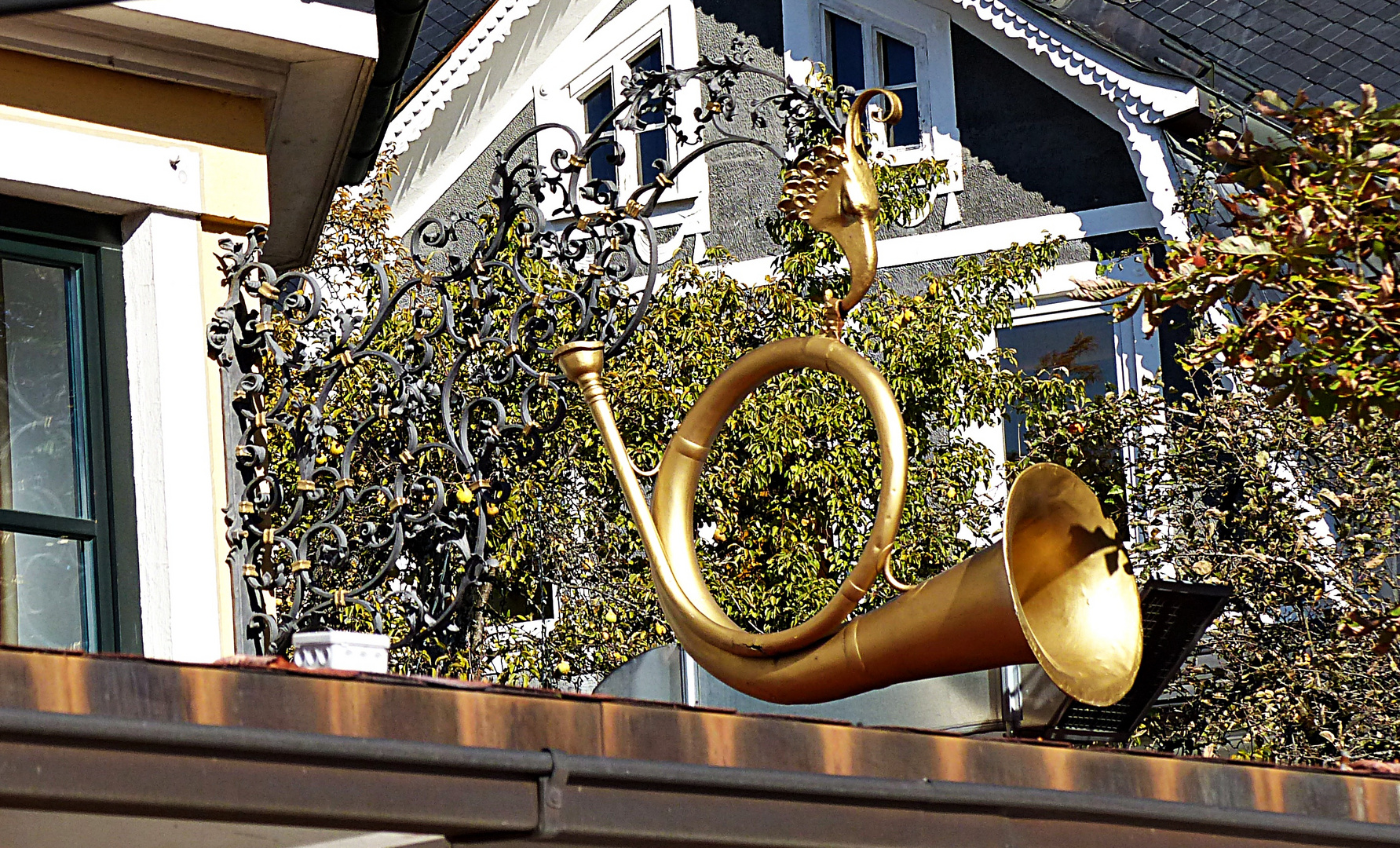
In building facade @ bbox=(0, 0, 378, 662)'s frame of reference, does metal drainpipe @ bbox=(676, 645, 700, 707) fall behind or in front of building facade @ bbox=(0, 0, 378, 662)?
behind

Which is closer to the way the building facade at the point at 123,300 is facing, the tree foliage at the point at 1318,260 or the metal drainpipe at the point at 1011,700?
the tree foliage

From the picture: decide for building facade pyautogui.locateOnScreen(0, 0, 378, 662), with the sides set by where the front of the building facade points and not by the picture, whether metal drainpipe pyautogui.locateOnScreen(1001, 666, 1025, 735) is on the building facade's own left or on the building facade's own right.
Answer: on the building facade's own left

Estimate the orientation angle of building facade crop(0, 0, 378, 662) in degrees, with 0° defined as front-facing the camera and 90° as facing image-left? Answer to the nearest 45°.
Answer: approximately 0°

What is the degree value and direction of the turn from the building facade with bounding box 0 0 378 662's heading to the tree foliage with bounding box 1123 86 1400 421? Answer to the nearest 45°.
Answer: approximately 90° to its left
